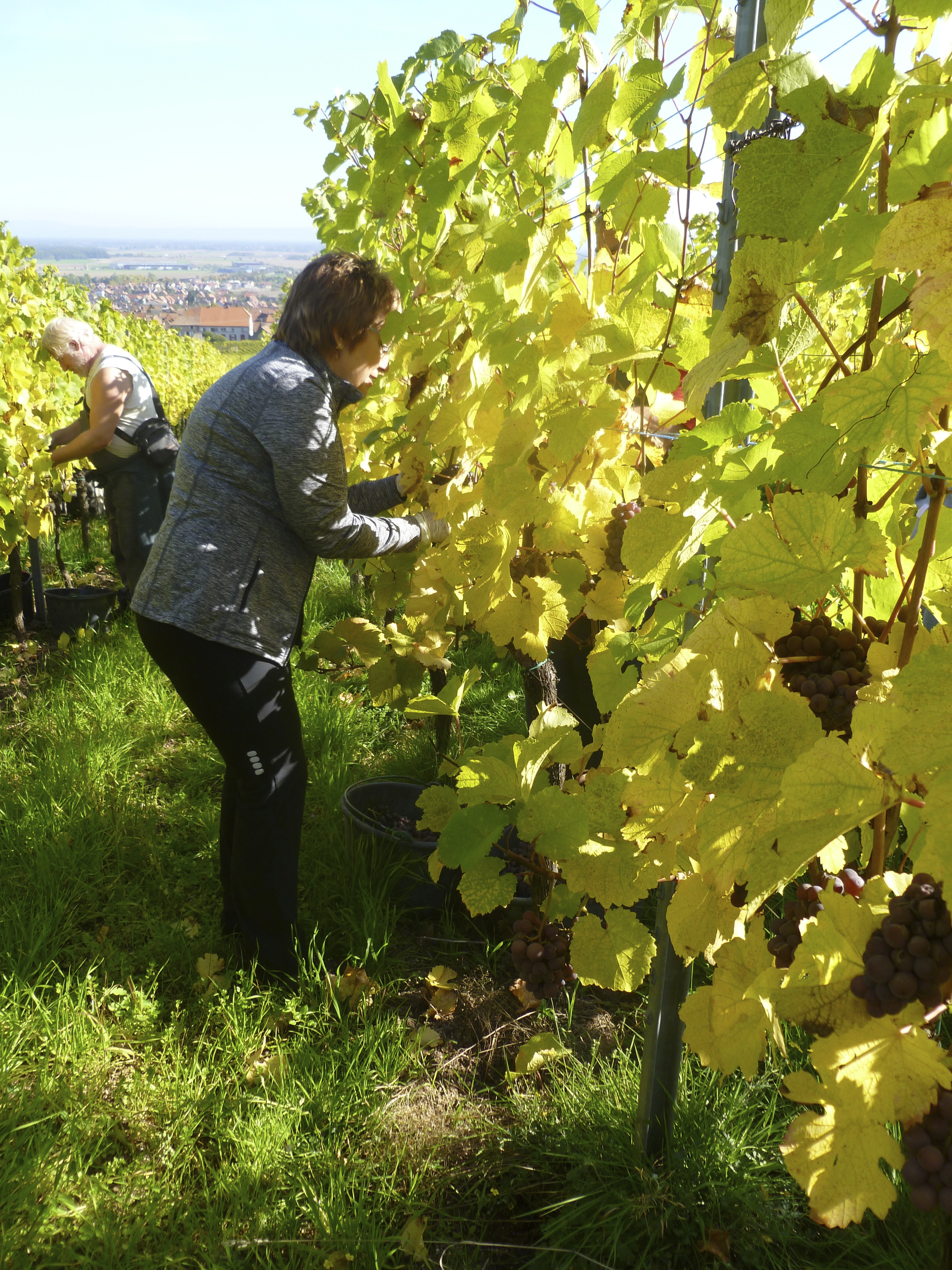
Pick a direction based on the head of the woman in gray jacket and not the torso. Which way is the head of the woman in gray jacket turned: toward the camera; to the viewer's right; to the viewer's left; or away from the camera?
to the viewer's right

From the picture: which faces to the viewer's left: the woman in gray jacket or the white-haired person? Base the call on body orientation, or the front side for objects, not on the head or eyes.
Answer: the white-haired person

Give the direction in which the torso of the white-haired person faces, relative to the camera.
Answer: to the viewer's left

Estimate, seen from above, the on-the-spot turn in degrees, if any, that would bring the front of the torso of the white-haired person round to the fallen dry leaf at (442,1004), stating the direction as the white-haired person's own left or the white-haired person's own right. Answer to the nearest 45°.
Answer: approximately 90° to the white-haired person's own left

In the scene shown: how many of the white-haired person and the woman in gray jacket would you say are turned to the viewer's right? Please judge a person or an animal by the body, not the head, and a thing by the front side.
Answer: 1

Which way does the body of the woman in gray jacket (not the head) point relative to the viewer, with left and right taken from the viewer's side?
facing to the right of the viewer

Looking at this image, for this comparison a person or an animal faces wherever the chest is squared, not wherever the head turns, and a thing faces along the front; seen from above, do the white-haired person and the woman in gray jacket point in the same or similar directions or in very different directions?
very different directions

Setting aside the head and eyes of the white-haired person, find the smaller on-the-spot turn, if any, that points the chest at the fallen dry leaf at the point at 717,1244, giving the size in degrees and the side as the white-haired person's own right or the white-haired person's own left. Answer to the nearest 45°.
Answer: approximately 90° to the white-haired person's own left
